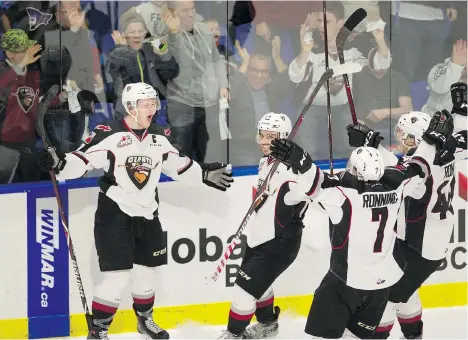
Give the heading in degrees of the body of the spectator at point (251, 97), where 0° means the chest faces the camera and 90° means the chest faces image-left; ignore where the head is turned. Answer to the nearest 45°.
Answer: approximately 0°

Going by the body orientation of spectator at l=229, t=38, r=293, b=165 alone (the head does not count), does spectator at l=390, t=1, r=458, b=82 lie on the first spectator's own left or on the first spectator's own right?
on the first spectator's own left

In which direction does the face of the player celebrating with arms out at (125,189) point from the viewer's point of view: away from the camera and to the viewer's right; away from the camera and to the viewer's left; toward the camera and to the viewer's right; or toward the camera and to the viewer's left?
toward the camera and to the viewer's right

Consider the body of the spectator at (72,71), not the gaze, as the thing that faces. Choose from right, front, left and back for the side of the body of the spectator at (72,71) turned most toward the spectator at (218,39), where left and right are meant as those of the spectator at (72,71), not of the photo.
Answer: left

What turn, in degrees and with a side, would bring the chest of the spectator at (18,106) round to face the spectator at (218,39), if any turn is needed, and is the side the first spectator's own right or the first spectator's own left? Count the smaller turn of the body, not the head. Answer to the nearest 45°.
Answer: approximately 45° to the first spectator's own left

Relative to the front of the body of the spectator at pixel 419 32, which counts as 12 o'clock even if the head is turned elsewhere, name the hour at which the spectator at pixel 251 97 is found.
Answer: the spectator at pixel 251 97 is roughly at 2 o'clock from the spectator at pixel 419 32.
